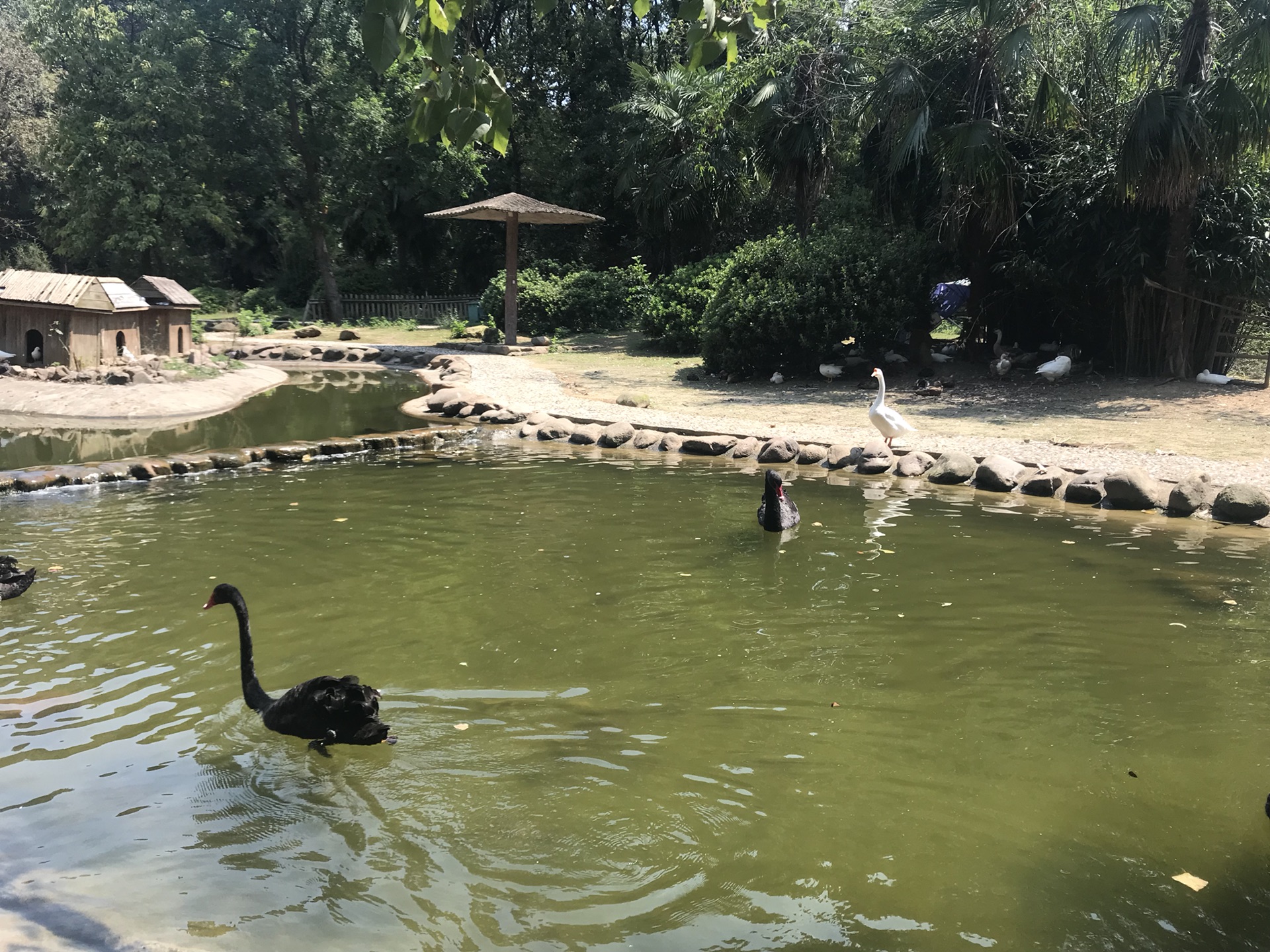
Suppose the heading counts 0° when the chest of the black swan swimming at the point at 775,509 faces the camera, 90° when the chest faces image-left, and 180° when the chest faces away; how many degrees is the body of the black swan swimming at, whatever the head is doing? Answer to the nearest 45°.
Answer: approximately 0°

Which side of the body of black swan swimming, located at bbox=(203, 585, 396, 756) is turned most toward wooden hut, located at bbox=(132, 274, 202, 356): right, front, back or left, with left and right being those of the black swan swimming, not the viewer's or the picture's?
right

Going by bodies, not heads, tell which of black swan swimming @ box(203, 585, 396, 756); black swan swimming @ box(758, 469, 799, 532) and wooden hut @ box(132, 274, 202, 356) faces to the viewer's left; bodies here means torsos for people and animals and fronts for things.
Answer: black swan swimming @ box(203, 585, 396, 756)

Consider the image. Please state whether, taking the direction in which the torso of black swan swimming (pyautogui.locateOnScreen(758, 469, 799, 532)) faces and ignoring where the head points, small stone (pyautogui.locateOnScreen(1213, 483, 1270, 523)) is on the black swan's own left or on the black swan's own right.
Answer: on the black swan's own left

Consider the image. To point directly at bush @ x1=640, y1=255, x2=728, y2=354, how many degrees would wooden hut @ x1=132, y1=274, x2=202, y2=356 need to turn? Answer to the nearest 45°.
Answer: approximately 45° to its left

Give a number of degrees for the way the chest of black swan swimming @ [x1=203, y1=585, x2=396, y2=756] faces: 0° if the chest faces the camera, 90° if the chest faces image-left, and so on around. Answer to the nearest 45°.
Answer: approximately 90°

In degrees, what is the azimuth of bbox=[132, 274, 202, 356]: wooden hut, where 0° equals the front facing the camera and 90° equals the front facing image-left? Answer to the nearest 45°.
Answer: approximately 315°

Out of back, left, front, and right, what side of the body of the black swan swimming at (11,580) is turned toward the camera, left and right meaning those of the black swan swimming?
left
